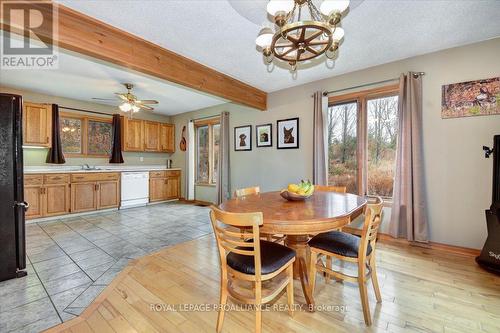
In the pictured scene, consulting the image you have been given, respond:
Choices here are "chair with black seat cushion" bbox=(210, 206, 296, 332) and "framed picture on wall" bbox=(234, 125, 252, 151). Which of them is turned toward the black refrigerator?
the framed picture on wall

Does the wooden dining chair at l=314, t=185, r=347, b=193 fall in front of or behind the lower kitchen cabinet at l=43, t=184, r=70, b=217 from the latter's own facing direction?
in front

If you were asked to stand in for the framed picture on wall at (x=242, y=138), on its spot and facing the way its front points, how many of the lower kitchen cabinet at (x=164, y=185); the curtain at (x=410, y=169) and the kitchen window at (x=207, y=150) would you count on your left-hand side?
1

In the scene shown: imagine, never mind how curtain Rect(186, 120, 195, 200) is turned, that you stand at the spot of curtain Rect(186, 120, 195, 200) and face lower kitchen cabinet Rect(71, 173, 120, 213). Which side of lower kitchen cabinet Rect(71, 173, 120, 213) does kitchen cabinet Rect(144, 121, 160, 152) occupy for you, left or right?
right

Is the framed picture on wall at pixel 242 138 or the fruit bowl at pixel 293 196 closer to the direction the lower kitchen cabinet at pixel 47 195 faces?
the fruit bowl

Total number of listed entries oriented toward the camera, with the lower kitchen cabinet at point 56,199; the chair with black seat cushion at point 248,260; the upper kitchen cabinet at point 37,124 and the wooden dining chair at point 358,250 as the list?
2

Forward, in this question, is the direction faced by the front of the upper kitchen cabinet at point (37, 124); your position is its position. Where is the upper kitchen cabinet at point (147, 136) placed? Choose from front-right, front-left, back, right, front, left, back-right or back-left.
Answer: left

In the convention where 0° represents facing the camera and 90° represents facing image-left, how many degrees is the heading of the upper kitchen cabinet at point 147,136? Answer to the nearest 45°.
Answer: approximately 315°

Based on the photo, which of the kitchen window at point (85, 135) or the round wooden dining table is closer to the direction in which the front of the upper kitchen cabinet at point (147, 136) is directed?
the round wooden dining table

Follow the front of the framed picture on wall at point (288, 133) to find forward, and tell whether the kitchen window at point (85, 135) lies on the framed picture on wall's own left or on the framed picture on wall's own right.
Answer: on the framed picture on wall's own right

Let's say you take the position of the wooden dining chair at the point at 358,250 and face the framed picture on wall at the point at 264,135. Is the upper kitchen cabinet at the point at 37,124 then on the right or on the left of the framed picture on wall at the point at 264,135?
left

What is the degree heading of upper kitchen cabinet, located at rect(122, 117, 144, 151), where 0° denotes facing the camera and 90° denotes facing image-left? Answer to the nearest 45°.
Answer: approximately 315°

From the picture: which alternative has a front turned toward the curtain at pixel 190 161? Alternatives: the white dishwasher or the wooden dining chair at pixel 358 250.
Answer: the wooden dining chair

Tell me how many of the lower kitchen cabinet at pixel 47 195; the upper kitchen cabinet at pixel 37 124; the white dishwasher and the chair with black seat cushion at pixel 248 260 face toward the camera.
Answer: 3

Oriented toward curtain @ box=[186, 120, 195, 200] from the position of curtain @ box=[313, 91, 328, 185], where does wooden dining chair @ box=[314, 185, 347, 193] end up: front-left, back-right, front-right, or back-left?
back-left

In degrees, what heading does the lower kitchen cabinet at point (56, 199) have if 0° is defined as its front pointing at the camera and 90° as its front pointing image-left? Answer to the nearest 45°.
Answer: approximately 0°
